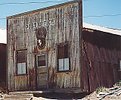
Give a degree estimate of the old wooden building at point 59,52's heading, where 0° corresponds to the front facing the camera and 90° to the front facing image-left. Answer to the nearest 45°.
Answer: approximately 45°

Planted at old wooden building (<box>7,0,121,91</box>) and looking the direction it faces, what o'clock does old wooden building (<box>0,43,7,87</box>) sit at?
old wooden building (<box>0,43,7,87</box>) is roughly at 3 o'clock from old wooden building (<box>7,0,121,91</box>).
